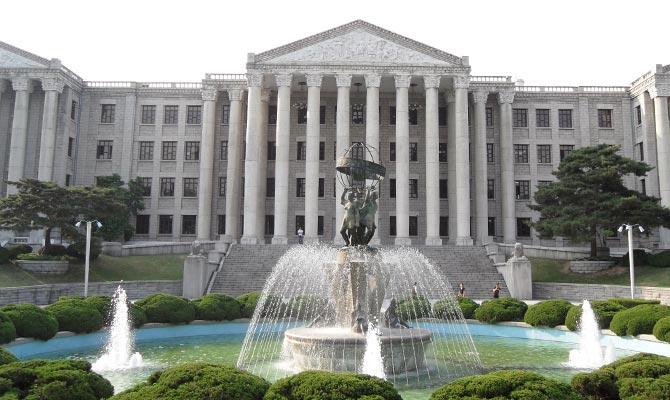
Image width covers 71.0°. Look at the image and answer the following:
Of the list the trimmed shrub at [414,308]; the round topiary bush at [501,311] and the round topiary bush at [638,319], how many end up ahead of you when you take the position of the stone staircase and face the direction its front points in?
3

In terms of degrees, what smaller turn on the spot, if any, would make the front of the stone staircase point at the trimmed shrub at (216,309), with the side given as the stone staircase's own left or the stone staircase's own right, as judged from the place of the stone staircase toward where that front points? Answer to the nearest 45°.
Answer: approximately 45° to the stone staircase's own right

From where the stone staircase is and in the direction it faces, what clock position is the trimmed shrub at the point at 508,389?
The trimmed shrub is roughly at 12 o'clock from the stone staircase.

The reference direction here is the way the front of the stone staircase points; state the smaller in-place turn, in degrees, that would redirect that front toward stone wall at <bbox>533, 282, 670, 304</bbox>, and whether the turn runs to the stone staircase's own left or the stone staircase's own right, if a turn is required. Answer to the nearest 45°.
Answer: approximately 45° to the stone staircase's own left

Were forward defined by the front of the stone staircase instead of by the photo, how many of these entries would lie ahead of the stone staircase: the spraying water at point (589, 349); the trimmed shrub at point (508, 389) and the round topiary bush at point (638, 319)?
3

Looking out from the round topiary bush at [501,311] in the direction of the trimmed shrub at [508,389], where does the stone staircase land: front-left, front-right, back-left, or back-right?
back-right

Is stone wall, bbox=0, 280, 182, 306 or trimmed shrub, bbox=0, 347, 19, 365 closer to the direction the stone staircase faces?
the trimmed shrub

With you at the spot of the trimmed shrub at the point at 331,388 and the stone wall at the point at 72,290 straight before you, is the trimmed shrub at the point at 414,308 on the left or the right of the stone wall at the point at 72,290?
right

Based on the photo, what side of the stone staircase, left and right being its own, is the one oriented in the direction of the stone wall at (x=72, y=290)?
right

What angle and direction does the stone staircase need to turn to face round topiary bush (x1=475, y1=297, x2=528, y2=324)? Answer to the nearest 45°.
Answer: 0° — it already faces it

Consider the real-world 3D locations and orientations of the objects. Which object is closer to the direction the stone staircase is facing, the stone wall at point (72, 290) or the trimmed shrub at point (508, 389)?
the trimmed shrub

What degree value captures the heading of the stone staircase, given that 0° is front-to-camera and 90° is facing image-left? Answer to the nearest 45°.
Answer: approximately 0°
